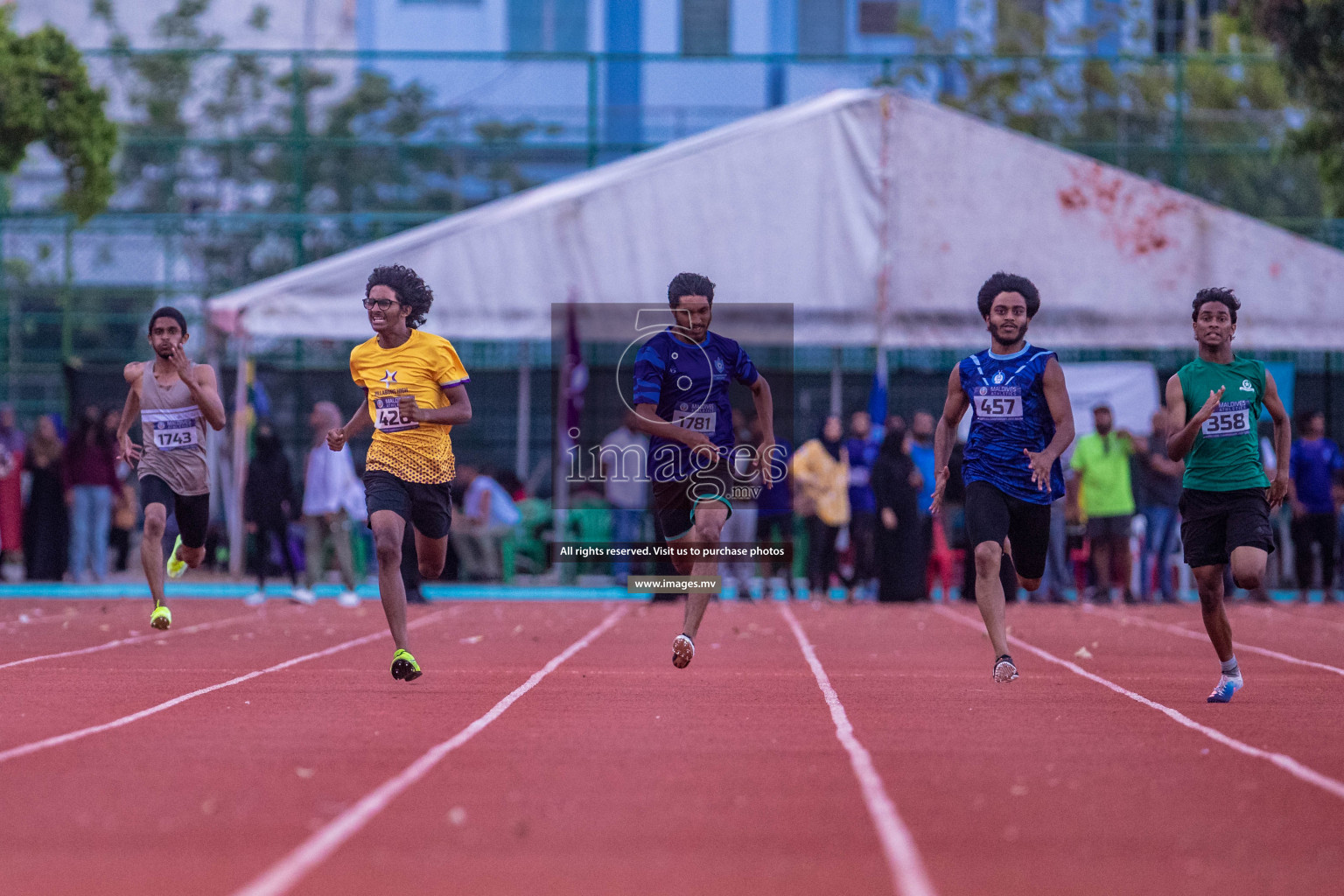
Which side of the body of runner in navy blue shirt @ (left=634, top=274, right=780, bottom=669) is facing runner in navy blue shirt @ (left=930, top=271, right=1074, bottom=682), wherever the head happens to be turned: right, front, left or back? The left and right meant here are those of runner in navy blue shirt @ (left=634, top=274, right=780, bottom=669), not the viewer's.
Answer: left

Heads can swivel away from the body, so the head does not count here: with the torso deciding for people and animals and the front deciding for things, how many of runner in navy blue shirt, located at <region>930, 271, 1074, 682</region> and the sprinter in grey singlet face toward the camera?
2

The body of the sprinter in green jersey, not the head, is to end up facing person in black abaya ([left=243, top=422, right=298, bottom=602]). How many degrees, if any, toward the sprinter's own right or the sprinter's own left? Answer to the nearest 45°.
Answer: approximately 135° to the sprinter's own right

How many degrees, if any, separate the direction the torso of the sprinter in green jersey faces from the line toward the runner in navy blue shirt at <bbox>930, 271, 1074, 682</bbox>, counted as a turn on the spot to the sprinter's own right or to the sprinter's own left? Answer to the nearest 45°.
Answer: approximately 90° to the sprinter's own right

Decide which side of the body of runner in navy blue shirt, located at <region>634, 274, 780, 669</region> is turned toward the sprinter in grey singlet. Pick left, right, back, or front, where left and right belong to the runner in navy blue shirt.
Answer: back

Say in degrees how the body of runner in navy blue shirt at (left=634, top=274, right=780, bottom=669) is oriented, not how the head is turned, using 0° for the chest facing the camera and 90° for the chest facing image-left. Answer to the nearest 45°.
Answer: approximately 0°

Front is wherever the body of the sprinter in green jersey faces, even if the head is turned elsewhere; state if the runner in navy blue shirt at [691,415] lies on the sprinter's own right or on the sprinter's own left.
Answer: on the sprinter's own right

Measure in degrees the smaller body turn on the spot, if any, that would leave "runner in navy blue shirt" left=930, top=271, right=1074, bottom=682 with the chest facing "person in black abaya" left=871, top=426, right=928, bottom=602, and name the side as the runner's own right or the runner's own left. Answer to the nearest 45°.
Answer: approximately 180°

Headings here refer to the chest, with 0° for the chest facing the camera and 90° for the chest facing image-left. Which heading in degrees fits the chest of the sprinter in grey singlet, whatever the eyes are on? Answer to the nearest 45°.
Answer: approximately 0°

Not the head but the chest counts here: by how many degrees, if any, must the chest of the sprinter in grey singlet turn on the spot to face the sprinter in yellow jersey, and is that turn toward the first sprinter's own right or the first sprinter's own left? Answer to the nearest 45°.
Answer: approximately 45° to the first sprinter's own left
